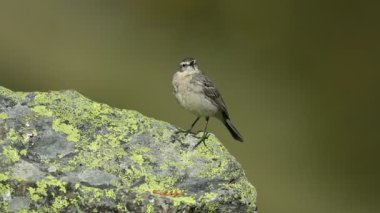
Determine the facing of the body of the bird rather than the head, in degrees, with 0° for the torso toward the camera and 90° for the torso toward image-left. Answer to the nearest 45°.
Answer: approximately 45°
